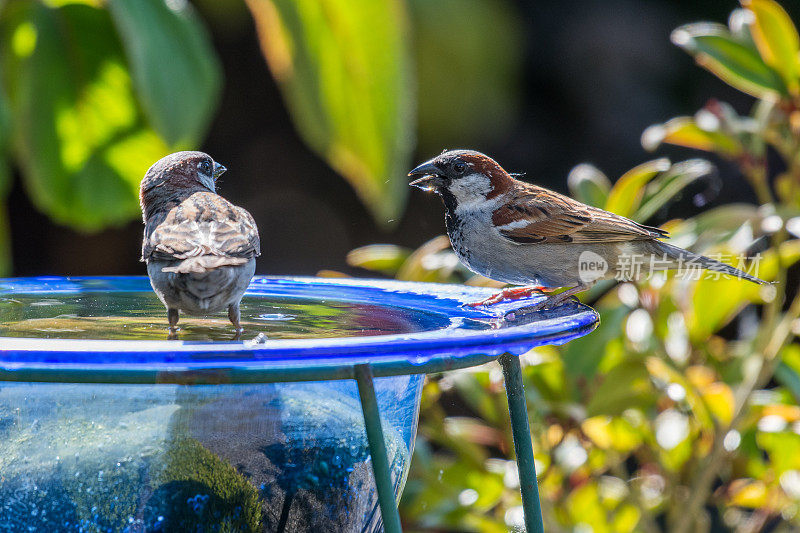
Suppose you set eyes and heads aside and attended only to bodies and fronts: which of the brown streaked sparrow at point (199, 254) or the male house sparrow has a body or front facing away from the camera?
the brown streaked sparrow

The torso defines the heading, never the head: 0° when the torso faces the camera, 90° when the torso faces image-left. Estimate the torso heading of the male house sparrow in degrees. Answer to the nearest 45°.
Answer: approximately 90°

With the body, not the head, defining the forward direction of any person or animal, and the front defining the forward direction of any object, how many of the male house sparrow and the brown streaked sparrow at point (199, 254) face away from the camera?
1

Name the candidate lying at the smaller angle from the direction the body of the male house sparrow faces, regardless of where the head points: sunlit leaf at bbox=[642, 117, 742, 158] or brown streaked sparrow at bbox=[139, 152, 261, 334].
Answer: the brown streaked sparrow

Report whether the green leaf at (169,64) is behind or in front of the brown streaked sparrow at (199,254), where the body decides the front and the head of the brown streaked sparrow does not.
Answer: in front

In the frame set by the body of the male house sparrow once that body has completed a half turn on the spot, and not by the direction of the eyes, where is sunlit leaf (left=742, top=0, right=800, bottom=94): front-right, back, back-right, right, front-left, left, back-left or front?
front-left

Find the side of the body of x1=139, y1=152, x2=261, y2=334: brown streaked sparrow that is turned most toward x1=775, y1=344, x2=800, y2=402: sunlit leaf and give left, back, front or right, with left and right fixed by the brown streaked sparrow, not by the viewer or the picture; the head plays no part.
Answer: right

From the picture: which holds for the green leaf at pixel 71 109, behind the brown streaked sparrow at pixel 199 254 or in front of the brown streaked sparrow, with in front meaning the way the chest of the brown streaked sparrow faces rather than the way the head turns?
in front

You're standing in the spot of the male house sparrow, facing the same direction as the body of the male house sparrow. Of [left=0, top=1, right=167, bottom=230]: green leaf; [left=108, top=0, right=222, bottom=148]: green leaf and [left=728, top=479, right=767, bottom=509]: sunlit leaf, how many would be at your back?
1

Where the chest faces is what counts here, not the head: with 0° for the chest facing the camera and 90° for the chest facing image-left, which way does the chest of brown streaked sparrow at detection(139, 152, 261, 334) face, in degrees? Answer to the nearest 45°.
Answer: approximately 180°

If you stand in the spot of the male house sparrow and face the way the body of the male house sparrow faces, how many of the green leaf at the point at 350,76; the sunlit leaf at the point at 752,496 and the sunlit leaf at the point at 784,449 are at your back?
2
